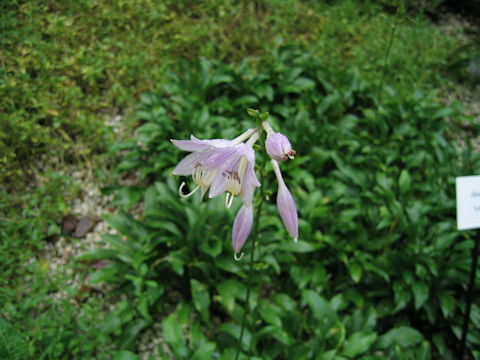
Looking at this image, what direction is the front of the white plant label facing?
toward the camera

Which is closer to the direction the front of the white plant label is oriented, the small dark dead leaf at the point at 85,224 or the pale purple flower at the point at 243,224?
the pale purple flower

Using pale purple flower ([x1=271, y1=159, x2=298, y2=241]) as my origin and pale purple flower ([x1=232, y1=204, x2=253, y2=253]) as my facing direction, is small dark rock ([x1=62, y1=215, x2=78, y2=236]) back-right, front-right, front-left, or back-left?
front-right

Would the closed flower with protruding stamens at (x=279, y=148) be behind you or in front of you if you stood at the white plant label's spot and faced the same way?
in front

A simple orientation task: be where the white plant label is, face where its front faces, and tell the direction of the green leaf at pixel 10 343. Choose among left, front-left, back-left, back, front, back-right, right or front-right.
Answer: front-right

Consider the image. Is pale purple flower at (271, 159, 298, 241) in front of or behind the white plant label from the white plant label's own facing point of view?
in front

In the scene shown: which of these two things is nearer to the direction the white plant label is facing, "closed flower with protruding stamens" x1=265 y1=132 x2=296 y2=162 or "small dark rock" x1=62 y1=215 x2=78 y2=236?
the closed flower with protruding stamens

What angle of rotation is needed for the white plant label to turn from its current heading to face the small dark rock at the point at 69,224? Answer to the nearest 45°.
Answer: approximately 90° to its right

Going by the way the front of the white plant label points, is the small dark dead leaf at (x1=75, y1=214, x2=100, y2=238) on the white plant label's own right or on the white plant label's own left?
on the white plant label's own right

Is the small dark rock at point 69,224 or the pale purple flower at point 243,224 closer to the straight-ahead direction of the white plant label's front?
the pale purple flower
